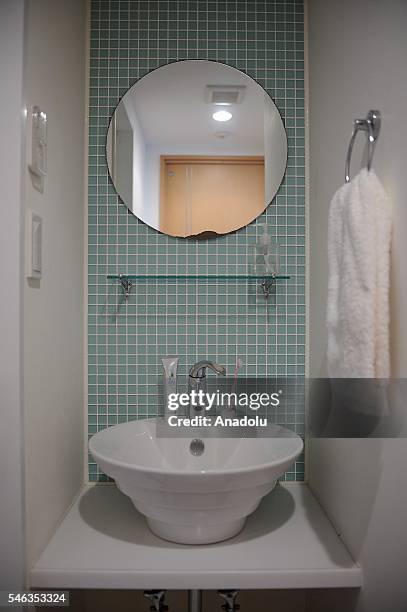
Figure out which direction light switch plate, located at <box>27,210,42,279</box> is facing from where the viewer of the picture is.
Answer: facing to the right of the viewer

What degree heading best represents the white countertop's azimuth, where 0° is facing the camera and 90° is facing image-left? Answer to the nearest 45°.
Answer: approximately 0°

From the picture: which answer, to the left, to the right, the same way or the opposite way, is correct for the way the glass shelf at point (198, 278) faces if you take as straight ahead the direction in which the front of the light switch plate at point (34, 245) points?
to the right

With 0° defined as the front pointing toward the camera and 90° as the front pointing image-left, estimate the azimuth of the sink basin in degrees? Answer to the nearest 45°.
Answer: approximately 0°

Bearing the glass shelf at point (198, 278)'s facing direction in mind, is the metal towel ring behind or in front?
in front
